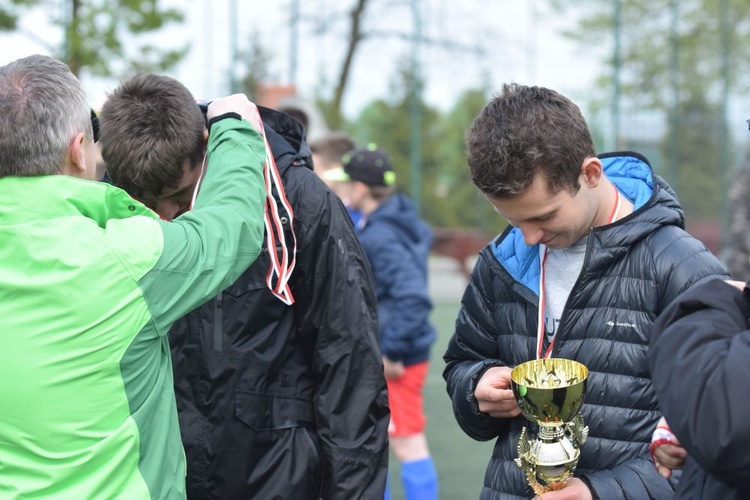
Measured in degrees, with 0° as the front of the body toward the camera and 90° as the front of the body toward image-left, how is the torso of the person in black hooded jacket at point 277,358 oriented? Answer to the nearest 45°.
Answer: approximately 45°

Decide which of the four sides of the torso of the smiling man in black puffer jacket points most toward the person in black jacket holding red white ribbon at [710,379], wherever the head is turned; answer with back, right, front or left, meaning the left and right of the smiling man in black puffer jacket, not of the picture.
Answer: left

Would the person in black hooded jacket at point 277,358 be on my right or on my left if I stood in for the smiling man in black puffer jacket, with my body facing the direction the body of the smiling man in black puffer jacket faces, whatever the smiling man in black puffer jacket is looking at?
on my right

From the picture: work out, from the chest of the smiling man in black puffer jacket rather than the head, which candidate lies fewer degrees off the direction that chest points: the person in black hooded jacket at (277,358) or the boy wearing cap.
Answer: the person in black hooded jacket

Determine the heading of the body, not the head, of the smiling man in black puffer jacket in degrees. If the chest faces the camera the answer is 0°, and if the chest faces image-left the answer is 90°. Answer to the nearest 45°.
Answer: approximately 45°

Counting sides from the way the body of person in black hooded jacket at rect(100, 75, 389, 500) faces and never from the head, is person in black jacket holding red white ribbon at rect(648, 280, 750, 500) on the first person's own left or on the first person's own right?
on the first person's own left

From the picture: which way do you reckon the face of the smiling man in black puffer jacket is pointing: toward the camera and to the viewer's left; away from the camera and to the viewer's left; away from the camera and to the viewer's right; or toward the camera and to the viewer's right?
toward the camera and to the viewer's left

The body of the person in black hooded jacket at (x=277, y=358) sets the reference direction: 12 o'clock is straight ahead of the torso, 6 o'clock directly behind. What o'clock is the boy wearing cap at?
The boy wearing cap is roughly at 5 o'clock from the person in black hooded jacket.
